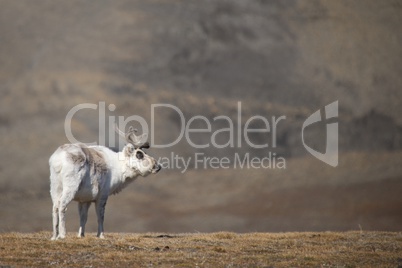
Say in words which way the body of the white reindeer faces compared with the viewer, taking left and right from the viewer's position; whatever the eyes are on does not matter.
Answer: facing away from the viewer and to the right of the viewer
